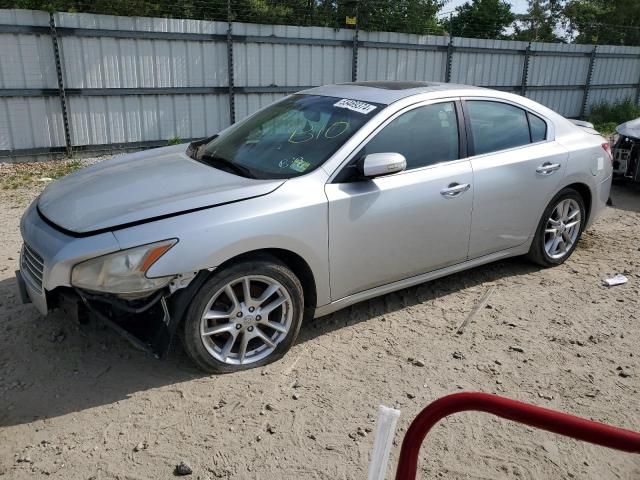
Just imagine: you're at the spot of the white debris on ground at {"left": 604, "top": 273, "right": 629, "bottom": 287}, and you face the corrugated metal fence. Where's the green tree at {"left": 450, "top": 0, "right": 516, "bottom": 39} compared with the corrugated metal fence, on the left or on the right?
right

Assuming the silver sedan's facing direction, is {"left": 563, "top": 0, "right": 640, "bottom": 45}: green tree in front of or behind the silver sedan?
behind

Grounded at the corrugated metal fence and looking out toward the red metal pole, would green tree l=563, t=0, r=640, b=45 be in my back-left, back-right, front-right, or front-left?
back-left

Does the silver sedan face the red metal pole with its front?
no

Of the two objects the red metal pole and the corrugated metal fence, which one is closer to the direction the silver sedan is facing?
the red metal pole

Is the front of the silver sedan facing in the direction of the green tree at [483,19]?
no

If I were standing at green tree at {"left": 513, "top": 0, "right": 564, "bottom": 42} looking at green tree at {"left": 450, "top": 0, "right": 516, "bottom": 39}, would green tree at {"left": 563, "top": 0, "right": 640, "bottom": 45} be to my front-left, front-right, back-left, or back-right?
back-left

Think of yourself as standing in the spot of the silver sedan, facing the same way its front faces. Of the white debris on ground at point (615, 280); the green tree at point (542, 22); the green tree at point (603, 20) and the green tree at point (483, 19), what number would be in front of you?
0

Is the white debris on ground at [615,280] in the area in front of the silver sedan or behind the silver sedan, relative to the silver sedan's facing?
behind

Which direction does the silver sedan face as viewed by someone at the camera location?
facing the viewer and to the left of the viewer

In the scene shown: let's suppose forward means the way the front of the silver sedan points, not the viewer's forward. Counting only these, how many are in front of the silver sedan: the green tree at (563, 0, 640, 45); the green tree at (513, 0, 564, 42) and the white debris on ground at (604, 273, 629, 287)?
0

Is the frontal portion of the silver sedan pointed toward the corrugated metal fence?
no
